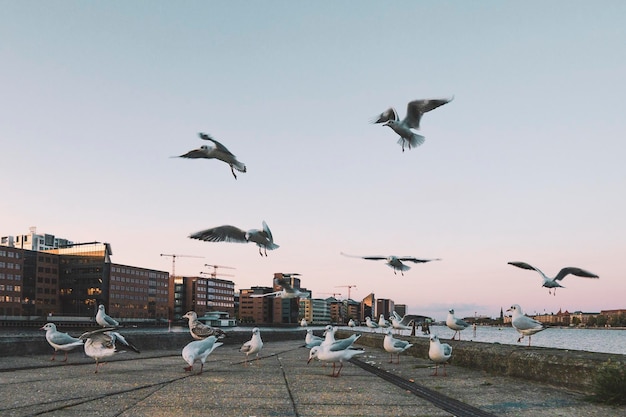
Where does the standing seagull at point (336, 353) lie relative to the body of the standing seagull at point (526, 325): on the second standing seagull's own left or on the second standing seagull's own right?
on the second standing seagull's own left

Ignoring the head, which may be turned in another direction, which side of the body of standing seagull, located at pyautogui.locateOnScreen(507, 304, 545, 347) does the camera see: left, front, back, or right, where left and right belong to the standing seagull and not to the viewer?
left

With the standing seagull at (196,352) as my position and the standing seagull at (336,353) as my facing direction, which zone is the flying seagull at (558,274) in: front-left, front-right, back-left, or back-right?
front-left

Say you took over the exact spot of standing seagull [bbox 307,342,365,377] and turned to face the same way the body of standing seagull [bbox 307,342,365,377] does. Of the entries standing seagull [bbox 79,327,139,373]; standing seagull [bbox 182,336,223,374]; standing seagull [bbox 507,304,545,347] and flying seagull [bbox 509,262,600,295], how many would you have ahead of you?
2
